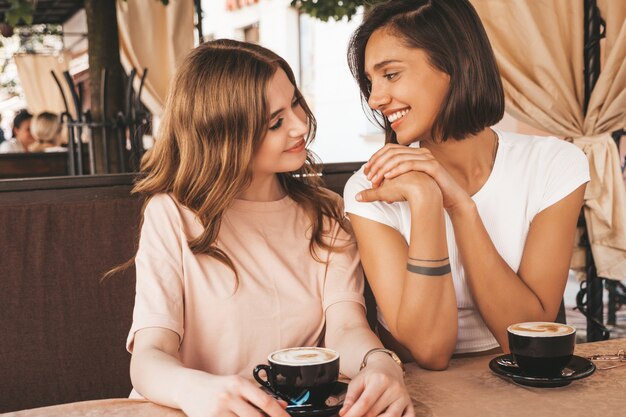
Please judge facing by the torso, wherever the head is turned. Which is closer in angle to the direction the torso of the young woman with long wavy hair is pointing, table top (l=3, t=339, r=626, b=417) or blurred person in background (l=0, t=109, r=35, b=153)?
the table top

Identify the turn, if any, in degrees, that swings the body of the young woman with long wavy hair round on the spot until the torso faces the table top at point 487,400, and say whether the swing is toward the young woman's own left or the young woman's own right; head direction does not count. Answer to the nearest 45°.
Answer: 0° — they already face it

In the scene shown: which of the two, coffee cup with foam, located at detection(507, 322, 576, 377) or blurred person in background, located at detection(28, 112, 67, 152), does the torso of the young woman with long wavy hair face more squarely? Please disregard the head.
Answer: the coffee cup with foam

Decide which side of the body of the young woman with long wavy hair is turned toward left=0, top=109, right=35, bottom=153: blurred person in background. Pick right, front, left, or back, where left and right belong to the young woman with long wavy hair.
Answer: back

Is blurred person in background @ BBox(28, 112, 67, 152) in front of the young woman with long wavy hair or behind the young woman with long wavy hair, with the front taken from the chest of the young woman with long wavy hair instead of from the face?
behind

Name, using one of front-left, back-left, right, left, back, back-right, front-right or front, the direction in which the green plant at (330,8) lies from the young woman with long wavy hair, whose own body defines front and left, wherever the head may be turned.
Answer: back-left

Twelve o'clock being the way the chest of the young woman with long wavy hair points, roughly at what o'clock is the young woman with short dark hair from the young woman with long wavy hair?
The young woman with short dark hair is roughly at 10 o'clock from the young woman with long wavy hair.

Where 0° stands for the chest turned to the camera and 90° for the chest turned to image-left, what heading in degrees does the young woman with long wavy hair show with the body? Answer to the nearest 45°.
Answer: approximately 315°

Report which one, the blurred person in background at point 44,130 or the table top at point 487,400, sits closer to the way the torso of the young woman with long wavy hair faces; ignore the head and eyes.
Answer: the table top

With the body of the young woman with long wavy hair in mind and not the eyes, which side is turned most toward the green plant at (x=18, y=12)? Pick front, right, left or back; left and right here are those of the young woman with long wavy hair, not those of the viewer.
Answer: back
